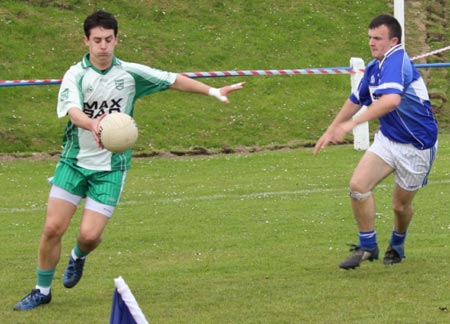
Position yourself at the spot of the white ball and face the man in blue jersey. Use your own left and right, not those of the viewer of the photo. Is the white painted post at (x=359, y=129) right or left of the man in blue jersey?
left

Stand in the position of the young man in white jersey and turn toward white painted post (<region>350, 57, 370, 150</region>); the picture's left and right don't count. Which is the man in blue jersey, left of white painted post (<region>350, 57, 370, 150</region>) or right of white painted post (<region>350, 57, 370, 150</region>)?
right

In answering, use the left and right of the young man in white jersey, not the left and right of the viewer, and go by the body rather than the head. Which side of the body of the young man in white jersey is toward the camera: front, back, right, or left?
front

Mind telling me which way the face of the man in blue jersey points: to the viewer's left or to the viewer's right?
to the viewer's left

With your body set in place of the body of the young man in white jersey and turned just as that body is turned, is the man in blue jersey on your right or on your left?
on your left

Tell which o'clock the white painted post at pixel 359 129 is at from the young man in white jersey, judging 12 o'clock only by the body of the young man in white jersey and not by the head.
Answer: The white painted post is roughly at 7 o'clock from the young man in white jersey.
